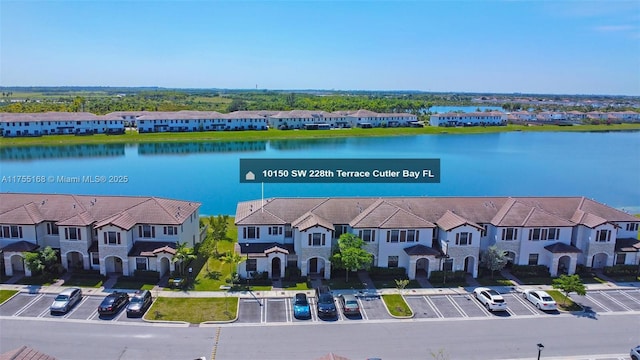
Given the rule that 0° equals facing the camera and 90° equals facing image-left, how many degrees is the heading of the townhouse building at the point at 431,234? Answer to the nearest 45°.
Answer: approximately 0°

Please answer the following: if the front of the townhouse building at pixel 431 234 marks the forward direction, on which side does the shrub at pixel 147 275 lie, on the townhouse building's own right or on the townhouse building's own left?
on the townhouse building's own right

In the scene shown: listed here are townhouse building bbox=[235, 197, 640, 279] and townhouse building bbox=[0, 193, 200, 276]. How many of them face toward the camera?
2

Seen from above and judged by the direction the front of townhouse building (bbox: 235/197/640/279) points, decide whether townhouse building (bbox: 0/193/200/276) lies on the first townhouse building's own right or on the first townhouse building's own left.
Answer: on the first townhouse building's own right

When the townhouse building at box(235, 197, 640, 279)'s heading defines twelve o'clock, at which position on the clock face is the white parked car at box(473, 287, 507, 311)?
The white parked car is roughly at 11 o'clock from the townhouse building.

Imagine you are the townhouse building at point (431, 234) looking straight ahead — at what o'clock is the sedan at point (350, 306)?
The sedan is roughly at 1 o'clock from the townhouse building.

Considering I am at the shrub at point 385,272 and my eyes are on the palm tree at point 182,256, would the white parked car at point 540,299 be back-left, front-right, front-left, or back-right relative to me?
back-left

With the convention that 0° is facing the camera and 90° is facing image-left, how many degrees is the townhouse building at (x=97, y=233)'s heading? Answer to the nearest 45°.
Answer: approximately 0°

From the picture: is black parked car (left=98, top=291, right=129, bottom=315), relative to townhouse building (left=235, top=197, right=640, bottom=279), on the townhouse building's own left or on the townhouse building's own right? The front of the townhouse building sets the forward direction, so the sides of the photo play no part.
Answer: on the townhouse building's own right

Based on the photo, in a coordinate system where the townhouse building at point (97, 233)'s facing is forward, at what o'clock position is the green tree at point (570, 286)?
The green tree is roughly at 10 o'clock from the townhouse building.

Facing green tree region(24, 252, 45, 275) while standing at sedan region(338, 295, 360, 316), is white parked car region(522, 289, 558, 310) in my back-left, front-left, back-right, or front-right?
back-right
